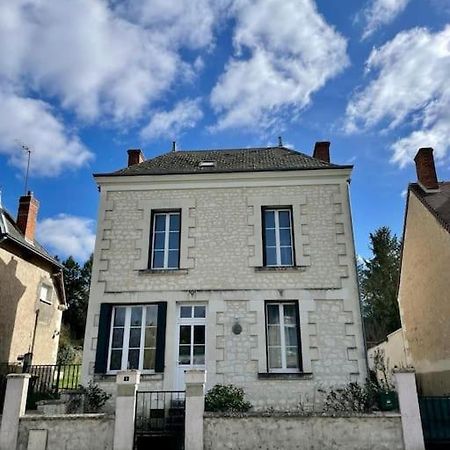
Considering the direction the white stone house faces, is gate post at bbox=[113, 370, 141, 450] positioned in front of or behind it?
in front

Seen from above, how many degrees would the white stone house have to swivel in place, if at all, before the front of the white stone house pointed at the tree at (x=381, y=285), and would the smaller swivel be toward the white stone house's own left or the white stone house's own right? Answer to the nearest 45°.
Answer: approximately 135° to the white stone house's own left

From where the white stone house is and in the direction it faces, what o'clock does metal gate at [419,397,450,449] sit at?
The metal gate is roughly at 10 o'clock from the white stone house.

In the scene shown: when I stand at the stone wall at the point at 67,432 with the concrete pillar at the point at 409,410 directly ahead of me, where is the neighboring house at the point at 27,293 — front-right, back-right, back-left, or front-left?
back-left

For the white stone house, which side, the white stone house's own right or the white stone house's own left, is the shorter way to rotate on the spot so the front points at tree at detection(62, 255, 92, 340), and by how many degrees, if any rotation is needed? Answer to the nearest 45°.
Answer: approximately 135° to the white stone house's own right

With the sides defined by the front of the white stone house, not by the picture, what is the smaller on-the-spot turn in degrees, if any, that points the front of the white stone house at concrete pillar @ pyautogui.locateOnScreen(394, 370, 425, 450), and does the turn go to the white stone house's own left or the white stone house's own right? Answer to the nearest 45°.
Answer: approximately 45° to the white stone house's own left

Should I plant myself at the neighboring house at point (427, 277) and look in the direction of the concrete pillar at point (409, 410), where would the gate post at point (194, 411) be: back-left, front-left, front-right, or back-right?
front-right

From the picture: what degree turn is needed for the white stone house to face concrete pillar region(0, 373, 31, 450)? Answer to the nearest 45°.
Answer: approximately 45° to its right

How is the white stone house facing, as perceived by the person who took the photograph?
facing the viewer

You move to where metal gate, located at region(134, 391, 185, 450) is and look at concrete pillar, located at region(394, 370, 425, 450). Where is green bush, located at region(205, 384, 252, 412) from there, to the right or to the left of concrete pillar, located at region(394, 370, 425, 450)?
left

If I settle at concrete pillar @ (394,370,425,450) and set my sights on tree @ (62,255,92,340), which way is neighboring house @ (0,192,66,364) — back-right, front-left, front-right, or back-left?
front-left

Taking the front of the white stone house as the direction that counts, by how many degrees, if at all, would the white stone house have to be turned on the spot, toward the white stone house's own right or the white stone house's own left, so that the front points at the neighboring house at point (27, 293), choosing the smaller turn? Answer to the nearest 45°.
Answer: approximately 135° to the white stone house's own right

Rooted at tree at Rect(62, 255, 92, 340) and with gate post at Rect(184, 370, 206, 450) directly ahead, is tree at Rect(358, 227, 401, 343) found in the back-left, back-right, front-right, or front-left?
front-left

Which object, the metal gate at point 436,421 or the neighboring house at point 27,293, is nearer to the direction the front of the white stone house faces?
the metal gate
